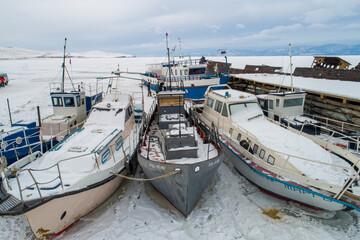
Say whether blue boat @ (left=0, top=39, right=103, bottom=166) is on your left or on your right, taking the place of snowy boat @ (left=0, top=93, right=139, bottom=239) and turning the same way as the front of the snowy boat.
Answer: on your right

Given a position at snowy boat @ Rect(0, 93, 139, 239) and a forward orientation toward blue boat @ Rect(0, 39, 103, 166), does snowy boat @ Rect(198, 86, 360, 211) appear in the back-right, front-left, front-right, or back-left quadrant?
back-right

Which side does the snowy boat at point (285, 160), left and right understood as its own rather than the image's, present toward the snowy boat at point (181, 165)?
right

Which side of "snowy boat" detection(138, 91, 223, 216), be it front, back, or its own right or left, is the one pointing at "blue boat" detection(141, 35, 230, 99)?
back

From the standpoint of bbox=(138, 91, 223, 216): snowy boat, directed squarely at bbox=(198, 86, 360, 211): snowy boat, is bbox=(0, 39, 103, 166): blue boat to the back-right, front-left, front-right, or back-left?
back-left

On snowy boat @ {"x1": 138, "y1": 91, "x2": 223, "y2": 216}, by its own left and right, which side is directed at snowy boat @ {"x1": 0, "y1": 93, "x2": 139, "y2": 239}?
right

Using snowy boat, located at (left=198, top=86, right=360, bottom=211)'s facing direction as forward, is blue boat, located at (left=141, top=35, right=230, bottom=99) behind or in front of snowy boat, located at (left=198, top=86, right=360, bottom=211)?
behind

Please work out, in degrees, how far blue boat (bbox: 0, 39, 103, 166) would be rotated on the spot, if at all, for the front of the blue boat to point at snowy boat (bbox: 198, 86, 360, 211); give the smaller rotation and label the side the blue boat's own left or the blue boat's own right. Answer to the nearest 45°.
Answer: approximately 90° to the blue boat's own left

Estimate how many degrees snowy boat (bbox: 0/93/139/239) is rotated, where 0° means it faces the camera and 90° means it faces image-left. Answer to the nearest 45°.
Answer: approximately 45°

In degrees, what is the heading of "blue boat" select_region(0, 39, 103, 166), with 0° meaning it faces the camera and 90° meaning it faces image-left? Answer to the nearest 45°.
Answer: approximately 45°

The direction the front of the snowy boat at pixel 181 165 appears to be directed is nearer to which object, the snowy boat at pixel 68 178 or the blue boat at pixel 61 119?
the snowy boat
